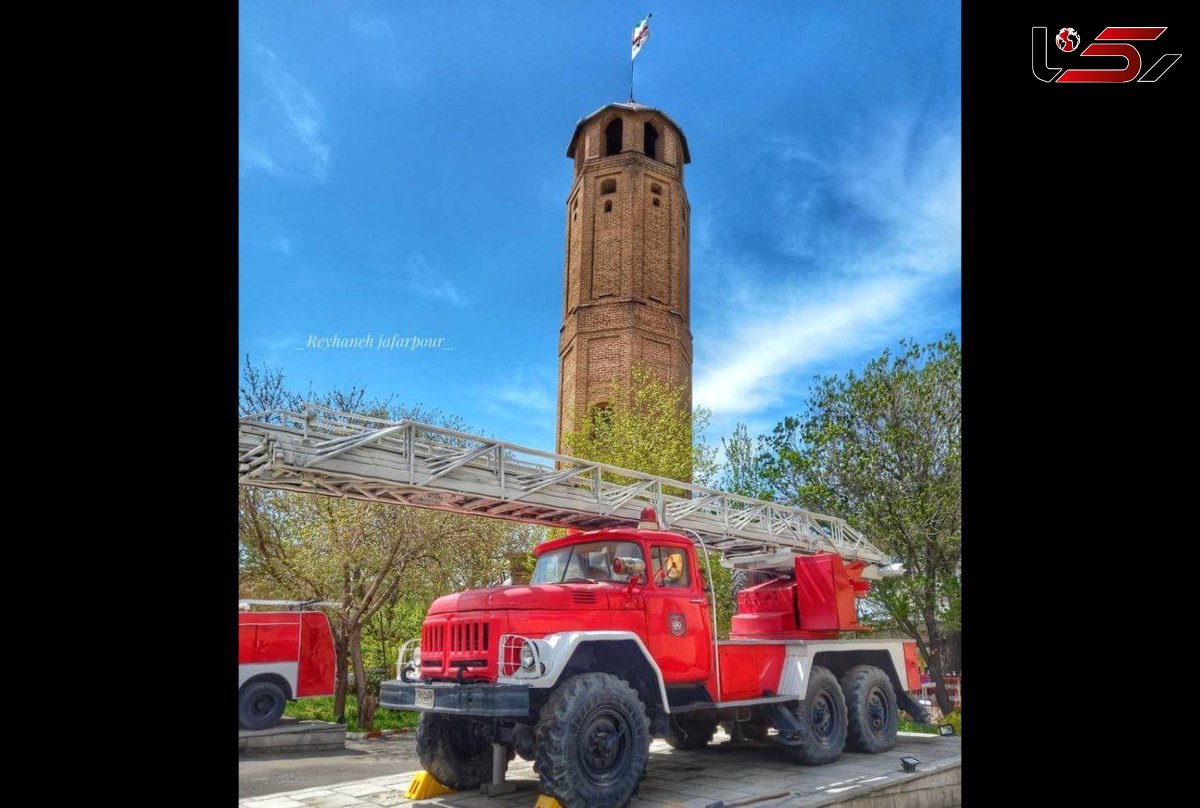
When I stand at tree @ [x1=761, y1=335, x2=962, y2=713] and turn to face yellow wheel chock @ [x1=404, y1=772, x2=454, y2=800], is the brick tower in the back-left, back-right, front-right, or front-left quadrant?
back-right

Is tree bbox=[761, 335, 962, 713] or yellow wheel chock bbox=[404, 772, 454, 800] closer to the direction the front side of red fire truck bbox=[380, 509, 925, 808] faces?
the yellow wheel chock

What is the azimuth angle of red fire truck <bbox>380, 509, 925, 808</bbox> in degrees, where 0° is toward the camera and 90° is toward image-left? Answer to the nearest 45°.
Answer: approximately 45°

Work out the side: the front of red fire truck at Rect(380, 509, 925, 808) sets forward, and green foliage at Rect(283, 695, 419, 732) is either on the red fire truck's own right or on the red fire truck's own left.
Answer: on the red fire truck's own right

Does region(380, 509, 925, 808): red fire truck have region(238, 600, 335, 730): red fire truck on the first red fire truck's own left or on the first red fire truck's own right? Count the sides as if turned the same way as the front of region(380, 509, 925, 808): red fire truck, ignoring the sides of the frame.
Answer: on the first red fire truck's own right

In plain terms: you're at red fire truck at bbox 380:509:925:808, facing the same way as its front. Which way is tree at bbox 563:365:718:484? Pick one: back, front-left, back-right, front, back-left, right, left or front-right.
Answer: back-right

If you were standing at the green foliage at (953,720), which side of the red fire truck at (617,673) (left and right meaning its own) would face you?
back

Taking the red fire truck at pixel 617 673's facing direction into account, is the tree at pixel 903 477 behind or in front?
behind

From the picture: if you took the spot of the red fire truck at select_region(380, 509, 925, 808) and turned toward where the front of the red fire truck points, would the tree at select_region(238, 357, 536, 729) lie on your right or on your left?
on your right
